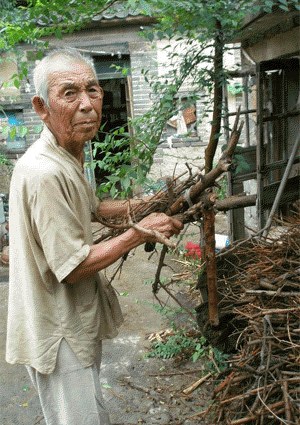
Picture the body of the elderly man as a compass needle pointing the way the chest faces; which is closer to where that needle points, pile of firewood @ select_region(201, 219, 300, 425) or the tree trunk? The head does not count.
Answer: the pile of firewood

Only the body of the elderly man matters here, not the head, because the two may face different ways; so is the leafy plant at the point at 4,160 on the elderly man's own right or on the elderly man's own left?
on the elderly man's own left

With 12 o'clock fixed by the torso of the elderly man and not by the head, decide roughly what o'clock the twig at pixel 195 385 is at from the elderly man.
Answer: The twig is roughly at 10 o'clock from the elderly man.

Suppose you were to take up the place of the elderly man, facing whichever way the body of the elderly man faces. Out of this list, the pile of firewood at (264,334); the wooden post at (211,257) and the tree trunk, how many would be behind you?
0

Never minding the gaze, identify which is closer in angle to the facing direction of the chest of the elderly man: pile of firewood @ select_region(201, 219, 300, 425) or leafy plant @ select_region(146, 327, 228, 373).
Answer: the pile of firewood

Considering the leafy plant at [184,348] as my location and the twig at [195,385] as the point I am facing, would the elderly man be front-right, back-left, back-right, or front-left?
front-right

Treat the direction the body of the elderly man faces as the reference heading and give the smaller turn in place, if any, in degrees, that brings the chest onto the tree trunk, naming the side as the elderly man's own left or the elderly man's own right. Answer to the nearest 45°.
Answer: approximately 45° to the elderly man's own left

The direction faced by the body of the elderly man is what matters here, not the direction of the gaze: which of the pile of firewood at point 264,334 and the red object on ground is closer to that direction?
the pile of firewood

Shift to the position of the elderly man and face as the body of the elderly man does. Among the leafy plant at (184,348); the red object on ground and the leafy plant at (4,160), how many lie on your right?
0

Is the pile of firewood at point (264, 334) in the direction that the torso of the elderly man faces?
yes

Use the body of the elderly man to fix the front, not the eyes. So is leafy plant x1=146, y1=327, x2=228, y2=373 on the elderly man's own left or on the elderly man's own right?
on the elderly man's own left

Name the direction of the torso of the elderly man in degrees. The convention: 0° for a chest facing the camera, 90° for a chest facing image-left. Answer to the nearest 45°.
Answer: approximately 270°

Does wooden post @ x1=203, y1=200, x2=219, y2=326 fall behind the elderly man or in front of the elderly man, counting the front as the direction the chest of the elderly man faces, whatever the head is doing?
in front
